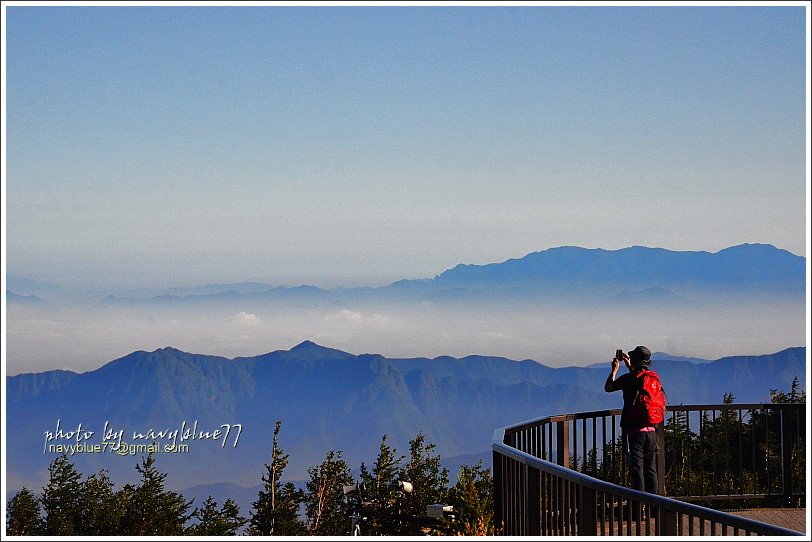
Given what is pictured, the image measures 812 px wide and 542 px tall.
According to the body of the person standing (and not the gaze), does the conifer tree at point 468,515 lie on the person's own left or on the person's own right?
on the person's own left

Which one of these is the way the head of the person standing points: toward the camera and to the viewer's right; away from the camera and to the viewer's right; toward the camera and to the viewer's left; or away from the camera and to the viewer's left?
away from the camera and to the viewer's left

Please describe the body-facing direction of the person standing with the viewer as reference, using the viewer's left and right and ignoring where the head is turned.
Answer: facing away from the viewer and to the left of the viewer
